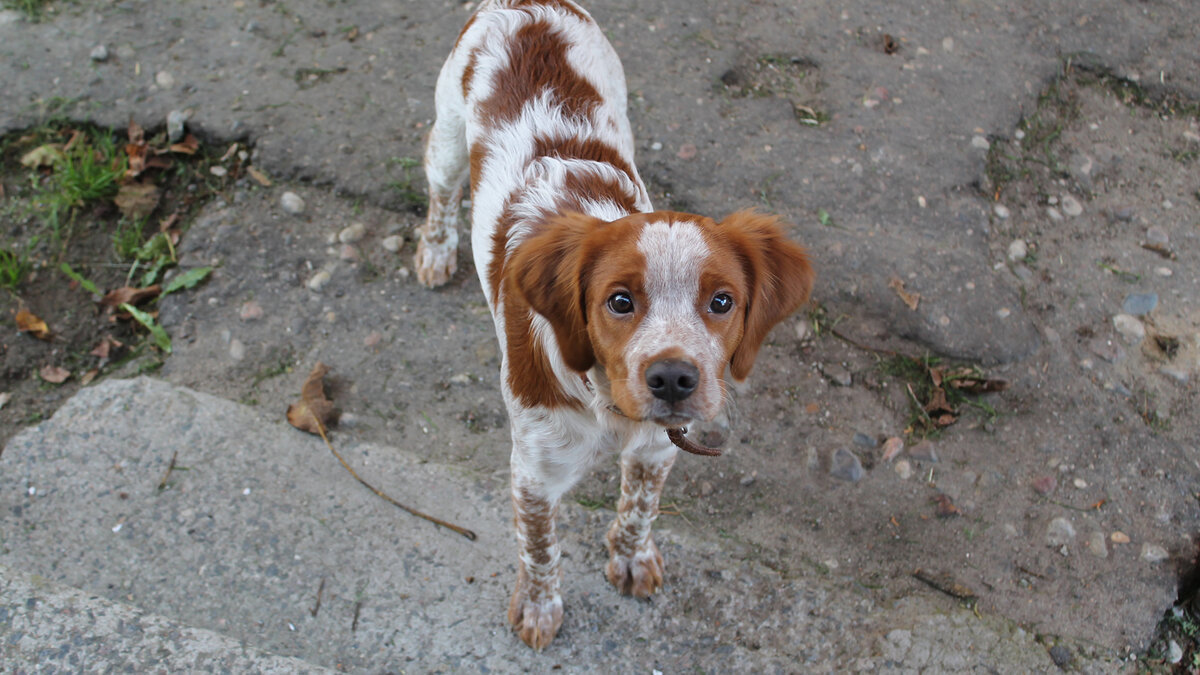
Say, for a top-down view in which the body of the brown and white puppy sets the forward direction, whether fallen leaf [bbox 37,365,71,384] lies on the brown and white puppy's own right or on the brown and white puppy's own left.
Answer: on the brown and white puppy's own right

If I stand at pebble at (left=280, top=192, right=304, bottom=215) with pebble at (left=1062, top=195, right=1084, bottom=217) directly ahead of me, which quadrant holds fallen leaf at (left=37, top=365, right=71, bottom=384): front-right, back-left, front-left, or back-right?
back-right

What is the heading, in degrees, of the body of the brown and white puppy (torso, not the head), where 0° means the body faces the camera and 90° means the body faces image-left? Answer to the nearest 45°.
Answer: approximately 0°

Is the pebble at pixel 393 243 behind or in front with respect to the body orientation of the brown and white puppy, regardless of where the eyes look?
behind

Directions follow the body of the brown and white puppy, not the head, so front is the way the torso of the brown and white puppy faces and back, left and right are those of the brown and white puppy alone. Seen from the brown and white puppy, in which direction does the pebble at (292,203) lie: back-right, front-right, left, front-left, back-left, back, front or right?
back-right

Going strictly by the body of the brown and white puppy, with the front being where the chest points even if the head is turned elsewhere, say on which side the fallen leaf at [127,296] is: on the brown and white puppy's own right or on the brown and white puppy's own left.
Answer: on the brown and white puppy's own right

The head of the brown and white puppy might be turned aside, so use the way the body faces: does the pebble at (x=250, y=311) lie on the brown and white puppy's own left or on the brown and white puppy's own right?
on the brown and white puppy's own right

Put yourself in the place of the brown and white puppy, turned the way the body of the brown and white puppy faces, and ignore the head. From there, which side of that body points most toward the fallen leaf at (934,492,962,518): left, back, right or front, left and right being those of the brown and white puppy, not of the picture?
left

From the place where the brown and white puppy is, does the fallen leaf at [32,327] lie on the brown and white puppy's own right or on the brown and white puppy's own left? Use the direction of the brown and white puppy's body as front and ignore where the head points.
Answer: on the brown and white puppy's own right

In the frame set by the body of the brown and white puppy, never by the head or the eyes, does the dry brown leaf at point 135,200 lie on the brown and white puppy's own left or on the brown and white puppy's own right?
on the brown and white puppy's own right
